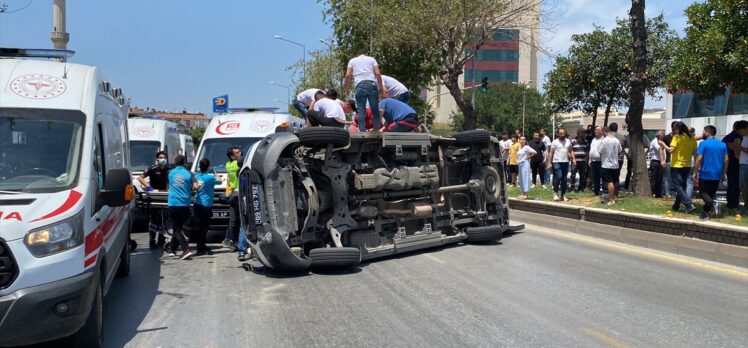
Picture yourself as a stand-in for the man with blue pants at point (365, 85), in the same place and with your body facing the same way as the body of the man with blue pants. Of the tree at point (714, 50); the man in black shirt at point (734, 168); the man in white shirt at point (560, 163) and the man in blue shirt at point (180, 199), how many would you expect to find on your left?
1

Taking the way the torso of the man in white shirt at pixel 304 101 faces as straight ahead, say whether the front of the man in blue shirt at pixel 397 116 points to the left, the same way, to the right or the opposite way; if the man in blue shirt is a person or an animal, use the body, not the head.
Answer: the opposite way

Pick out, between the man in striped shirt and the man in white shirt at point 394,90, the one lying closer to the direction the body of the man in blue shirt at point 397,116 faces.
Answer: the man in white shirt

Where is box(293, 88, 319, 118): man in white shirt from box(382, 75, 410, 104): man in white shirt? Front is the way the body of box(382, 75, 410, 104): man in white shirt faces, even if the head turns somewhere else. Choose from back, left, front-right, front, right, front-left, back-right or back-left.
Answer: front

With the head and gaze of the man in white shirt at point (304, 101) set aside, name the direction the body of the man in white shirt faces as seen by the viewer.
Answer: to the viewer's right

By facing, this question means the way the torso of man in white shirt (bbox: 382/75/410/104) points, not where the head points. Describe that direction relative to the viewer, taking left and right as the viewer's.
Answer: facing to the left of the viewer

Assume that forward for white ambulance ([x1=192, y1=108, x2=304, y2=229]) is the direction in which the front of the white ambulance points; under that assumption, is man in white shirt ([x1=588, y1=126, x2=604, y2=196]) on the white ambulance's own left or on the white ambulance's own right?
on the white ambulance's own left

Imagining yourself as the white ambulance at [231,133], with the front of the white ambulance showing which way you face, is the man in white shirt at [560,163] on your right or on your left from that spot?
on your left

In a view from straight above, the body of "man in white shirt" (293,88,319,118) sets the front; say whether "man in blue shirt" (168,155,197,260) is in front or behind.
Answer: behind

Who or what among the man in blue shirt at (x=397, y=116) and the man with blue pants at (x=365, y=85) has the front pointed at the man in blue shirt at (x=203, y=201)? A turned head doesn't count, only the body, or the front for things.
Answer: the man in blue shirt at (x=397, y=116)

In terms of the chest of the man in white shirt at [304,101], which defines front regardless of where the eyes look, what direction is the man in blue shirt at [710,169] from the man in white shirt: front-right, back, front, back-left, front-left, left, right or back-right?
front

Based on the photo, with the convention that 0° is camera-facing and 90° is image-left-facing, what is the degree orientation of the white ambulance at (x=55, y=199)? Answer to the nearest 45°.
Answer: approximately 45°
